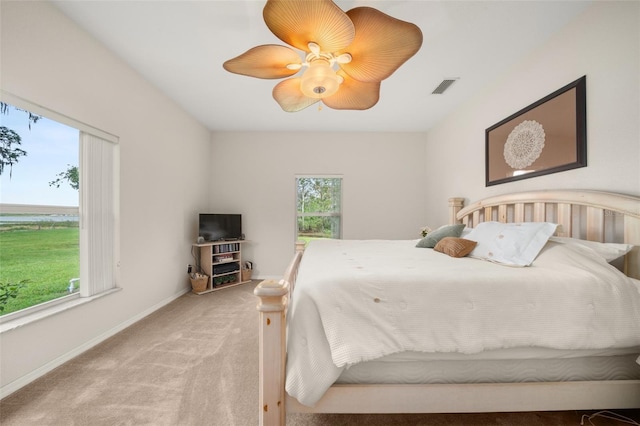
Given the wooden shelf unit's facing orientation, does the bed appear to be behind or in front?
in front

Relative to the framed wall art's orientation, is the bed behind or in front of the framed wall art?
in front

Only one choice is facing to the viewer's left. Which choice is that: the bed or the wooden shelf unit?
the bed

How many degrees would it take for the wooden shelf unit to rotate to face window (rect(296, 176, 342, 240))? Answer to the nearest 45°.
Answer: approximately 45° to its left

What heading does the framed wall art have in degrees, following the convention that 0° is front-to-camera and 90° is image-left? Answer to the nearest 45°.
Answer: approximately 45°

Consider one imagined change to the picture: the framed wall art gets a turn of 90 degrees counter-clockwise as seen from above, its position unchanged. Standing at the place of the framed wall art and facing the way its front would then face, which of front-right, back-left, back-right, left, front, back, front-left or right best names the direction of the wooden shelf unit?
back-right

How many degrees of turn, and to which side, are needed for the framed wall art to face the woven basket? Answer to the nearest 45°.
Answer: approximately 45° to its right

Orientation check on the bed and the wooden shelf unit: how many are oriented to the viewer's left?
1

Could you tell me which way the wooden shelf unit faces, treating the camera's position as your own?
facing the viewer and to the right of the viewer

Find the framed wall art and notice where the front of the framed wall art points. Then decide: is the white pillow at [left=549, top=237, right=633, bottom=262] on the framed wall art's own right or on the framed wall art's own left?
on the framed wall art's own left

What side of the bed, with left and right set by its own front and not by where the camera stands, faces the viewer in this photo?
left
